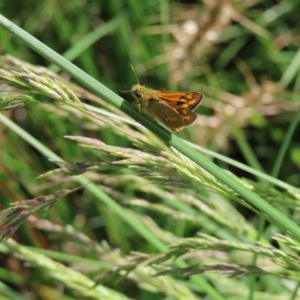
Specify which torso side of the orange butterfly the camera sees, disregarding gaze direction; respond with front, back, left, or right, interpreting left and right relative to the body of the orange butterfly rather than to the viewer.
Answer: left
